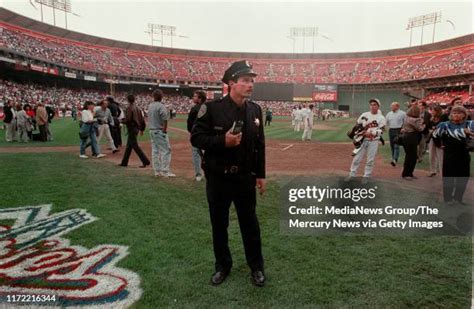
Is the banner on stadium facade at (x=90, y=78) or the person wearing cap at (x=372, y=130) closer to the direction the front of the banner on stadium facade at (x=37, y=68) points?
the person wearing cap

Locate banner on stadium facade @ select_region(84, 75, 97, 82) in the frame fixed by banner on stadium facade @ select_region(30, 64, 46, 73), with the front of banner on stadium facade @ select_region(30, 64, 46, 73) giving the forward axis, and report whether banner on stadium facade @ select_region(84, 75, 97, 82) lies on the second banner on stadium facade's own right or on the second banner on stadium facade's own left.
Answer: on the second banner on stadium facade's own left

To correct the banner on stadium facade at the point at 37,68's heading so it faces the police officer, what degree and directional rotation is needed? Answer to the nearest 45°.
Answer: approximately 45° to its right

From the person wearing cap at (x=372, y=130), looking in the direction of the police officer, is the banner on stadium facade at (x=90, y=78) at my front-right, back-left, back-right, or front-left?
back-right

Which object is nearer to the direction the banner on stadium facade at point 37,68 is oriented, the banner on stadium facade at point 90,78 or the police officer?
the police officer

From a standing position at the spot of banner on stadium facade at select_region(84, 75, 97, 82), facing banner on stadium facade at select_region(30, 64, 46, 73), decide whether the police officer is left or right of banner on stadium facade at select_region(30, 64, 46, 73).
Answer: left

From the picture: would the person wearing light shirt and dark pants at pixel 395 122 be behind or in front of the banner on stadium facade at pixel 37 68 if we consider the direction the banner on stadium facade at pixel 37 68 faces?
in front

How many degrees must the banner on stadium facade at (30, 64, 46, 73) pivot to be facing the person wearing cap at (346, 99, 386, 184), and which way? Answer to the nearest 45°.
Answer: approximately 45° to its right

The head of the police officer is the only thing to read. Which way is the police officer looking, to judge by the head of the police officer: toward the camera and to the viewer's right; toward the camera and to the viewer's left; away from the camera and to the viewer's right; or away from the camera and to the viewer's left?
toward the camera and to the viewer's right

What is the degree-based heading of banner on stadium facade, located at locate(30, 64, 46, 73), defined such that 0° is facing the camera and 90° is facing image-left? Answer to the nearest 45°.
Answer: approximately 315°
